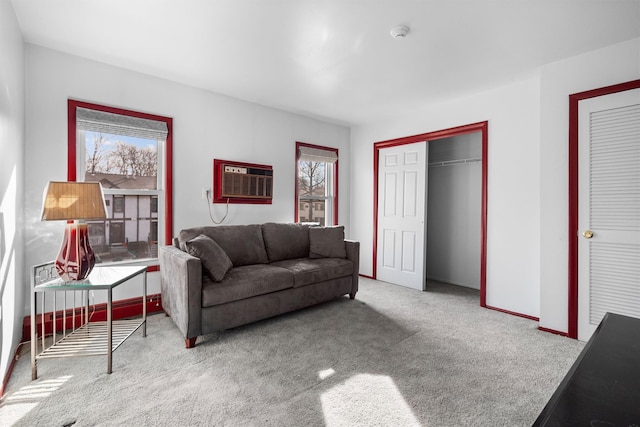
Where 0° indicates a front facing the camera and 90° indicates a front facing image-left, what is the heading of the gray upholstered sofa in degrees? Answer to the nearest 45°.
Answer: approximately 315°

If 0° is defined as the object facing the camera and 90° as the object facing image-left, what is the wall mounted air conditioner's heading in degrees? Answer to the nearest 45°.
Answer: approximately 315°

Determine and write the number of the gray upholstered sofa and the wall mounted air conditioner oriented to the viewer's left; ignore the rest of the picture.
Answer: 0

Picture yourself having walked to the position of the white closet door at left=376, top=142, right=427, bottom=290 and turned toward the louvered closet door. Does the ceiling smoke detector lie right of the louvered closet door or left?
right

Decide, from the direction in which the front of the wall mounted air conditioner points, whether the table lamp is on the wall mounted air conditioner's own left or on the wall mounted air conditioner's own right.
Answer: on the wall mounted air conditioner's own right

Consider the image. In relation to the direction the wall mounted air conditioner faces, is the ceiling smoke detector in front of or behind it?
in front

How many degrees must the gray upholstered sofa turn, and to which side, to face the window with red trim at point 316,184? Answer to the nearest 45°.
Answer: approximately 90° to its left
